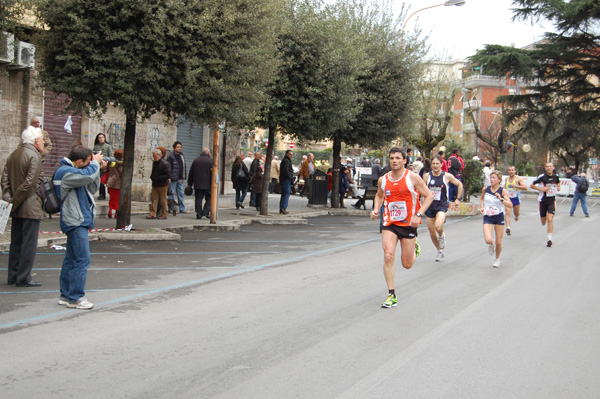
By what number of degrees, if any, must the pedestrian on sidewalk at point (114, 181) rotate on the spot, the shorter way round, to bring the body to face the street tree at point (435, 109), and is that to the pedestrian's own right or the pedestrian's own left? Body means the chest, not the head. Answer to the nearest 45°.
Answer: approximately 45° to the pedestrian's own right

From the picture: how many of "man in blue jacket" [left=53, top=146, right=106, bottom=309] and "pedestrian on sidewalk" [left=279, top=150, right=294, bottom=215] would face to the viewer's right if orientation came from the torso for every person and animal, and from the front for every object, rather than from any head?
2

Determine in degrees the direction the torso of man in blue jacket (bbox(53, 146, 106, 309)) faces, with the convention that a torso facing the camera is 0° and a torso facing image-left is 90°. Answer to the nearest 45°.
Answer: approximately 270°

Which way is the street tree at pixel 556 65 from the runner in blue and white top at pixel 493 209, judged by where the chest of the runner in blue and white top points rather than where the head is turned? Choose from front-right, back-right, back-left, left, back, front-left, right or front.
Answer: back

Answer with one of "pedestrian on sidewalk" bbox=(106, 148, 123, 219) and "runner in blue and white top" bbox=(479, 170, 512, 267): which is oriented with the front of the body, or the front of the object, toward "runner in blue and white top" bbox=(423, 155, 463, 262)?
the pedestrian on sidewalk

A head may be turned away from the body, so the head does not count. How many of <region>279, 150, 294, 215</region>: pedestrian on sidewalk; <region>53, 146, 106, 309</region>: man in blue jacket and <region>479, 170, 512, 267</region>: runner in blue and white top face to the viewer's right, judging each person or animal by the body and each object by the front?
2

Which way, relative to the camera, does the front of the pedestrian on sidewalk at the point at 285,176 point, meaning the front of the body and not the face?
to the viewer's right

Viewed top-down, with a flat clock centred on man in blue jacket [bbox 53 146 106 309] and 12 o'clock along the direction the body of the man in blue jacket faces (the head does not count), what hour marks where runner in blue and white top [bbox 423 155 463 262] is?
The runner in blue and white top is roughly at 11 o'clock from the man in blue jacket.

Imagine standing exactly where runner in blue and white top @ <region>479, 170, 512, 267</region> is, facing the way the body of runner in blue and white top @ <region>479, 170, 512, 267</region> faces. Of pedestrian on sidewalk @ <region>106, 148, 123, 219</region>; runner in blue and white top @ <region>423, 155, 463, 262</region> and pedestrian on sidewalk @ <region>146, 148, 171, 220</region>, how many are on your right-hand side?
3

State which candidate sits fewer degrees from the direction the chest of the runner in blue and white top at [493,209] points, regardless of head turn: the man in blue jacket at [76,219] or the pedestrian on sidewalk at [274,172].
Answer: the man in blue jacket

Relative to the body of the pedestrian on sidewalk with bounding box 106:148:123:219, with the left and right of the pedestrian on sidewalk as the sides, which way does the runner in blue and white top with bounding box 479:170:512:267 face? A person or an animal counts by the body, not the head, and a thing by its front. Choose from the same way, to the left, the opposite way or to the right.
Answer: the opposite way
